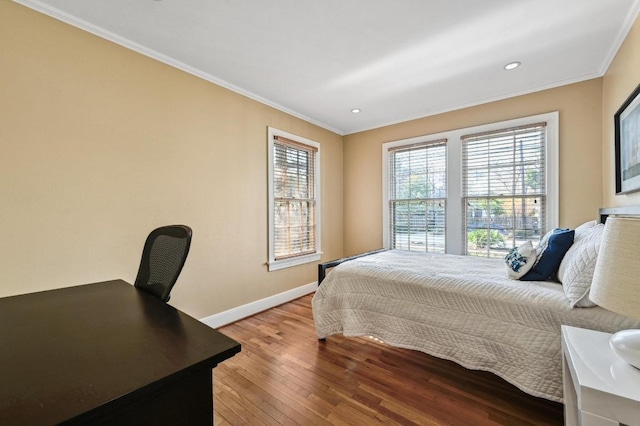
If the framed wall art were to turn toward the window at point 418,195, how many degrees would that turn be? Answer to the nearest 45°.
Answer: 0° — it already faces it

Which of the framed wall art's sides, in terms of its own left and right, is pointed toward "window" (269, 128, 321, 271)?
front

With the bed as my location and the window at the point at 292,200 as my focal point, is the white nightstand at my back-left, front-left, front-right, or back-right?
back-left

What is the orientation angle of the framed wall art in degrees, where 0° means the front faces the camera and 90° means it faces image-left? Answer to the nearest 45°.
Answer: approximately 90°

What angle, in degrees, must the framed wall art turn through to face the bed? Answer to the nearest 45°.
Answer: approximately 45° to its left

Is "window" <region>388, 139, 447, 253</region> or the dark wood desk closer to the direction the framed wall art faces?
the window

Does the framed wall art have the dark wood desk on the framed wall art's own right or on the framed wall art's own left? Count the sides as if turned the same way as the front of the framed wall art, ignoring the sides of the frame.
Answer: on the framed wall art's own left
